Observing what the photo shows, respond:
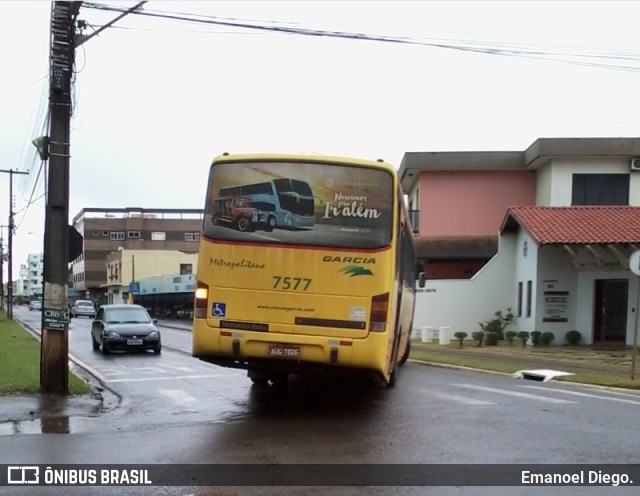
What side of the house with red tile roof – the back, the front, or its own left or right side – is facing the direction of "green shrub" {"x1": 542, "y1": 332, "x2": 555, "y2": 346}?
front

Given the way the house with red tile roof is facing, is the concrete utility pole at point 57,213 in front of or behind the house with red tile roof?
in front

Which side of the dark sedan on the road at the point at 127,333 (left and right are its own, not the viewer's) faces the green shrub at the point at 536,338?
left

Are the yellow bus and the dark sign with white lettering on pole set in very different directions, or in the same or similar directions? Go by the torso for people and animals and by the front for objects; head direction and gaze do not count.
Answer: very different directions

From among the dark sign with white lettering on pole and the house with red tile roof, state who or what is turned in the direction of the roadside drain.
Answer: the house with red tile roof

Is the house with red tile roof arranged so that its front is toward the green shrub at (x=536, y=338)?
yes

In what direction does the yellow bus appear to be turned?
away from the camera
